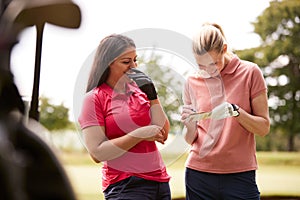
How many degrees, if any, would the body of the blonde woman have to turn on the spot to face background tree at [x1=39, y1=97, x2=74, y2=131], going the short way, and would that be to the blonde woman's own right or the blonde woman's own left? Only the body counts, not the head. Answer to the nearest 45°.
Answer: approximately 90° to the blonde woman's own right

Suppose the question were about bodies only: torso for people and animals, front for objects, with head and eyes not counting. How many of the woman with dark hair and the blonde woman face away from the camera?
0

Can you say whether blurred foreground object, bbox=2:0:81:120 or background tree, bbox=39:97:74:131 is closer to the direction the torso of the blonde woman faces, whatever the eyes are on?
the blurred foreground object

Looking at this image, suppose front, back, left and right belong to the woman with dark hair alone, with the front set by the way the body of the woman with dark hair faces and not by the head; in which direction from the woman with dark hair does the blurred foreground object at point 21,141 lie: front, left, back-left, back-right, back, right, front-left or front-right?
front-right

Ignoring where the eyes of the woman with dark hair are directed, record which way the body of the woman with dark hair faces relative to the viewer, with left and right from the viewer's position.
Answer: facing the viewer and to the right of the viewer

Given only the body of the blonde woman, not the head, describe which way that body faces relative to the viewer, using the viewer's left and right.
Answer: facing the viewer and to the left of the viewer

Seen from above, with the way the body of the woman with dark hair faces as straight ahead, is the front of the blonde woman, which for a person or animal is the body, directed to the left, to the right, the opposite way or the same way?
to the right

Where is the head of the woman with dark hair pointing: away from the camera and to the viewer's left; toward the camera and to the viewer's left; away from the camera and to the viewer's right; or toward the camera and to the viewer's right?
toward the camera and to the viewer's right

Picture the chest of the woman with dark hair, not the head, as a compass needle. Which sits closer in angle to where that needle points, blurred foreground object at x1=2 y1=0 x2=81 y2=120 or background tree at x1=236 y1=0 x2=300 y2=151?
the blurred foreground object
